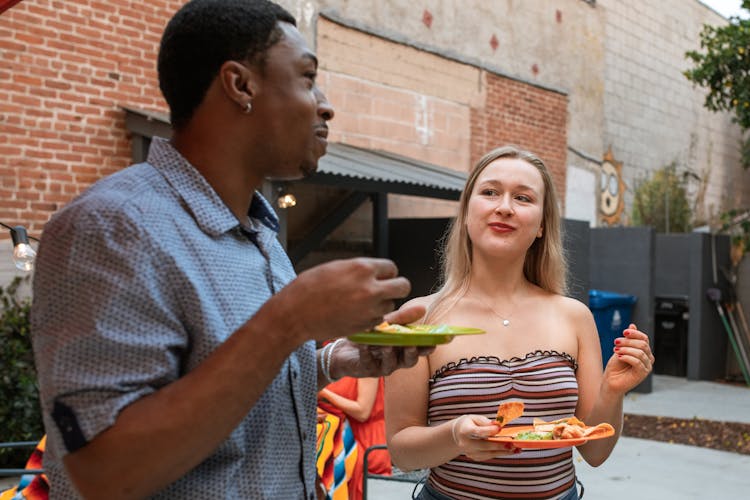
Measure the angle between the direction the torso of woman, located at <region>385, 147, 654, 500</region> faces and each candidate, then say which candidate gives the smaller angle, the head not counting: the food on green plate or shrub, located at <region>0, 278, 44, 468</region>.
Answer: the food on green plate

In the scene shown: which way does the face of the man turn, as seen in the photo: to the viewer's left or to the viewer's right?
to the viewer's right

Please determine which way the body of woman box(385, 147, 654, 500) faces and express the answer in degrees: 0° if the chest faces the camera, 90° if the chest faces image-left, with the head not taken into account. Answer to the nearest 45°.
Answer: approximately 0°

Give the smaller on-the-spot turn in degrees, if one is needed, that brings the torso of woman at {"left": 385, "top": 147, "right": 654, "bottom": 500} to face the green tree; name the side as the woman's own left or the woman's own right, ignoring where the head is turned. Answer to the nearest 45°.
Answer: approximately 180°
